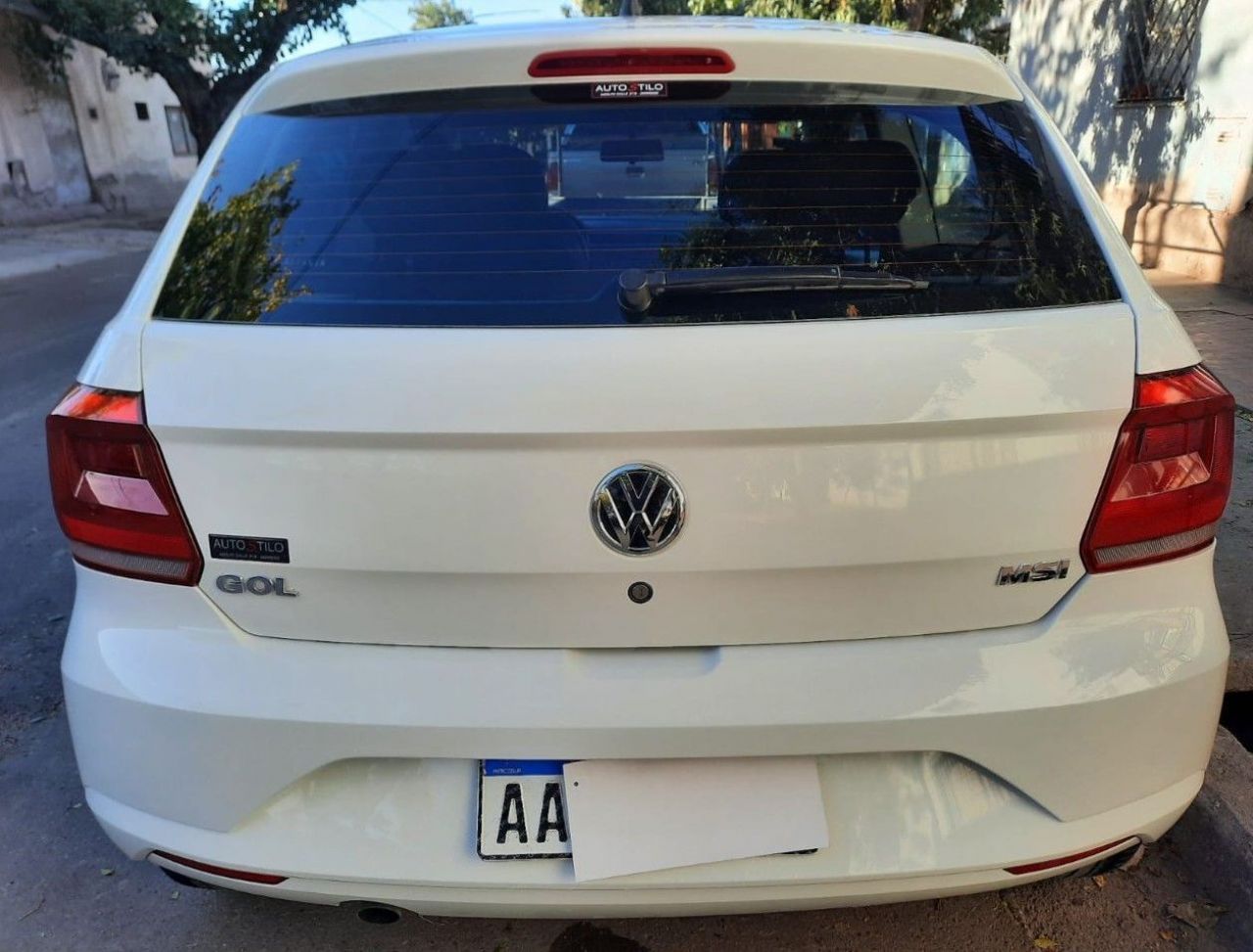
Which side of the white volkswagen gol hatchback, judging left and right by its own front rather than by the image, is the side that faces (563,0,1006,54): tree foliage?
front

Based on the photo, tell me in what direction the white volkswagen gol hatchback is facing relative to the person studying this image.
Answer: facing away from the viewer

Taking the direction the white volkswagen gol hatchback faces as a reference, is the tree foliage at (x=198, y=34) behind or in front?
in front
